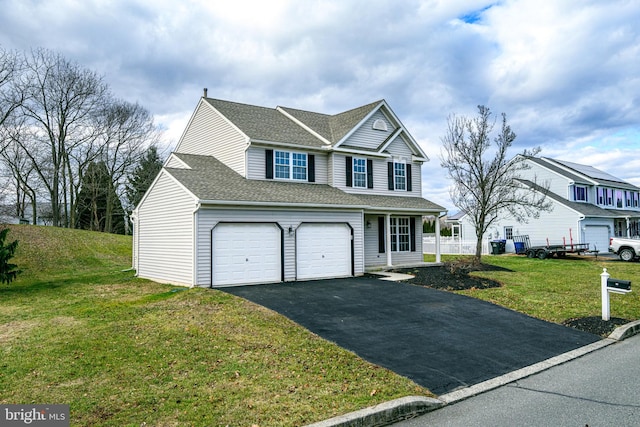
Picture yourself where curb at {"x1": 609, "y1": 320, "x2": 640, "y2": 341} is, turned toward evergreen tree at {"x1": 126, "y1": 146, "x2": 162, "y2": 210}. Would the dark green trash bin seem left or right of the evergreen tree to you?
right

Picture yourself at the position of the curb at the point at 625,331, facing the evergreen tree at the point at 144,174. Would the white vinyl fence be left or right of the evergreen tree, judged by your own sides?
right

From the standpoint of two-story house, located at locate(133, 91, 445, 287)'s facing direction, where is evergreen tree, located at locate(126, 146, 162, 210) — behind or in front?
behind

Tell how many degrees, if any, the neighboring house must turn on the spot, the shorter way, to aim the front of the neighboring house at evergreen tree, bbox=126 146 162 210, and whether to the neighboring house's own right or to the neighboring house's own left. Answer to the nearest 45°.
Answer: approximately 135° to the neighboring house's own right

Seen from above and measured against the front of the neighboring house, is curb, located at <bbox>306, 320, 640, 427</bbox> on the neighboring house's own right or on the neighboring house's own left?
on the neighboring house's own right

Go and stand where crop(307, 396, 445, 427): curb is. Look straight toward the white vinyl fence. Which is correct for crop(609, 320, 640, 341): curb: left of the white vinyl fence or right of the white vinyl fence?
right

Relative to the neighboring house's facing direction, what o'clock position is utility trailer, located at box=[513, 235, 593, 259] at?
The utility trailer is roughly at 2 o'clock from the neighboring house.

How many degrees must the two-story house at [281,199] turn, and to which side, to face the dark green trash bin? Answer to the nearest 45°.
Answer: approximately 90° to its left

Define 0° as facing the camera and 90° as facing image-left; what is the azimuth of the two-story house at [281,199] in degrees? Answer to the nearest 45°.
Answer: approximately 315°

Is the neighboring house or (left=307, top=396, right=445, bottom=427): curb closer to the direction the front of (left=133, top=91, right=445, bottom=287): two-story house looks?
the curb

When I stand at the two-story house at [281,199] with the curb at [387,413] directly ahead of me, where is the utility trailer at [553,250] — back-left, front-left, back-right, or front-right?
back-left

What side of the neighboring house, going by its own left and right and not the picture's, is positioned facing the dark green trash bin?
right

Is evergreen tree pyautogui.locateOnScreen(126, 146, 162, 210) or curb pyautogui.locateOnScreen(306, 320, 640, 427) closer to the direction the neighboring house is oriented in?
the curb
